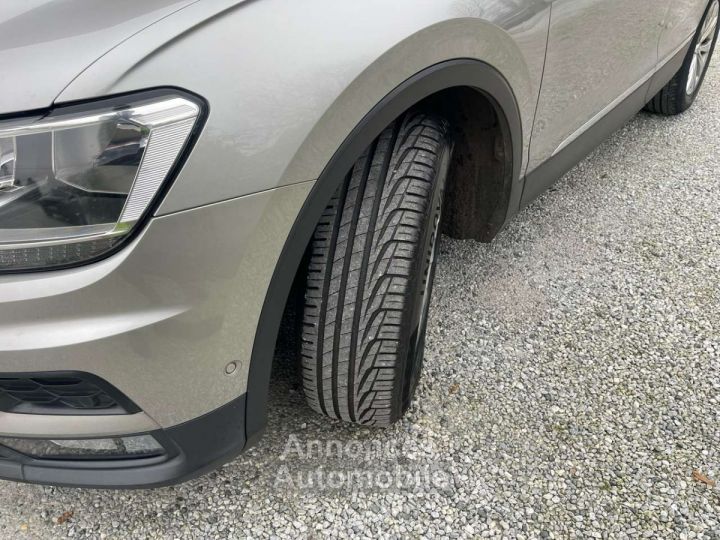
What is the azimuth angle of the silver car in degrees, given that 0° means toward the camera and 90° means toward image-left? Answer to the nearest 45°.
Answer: approximately 45°
